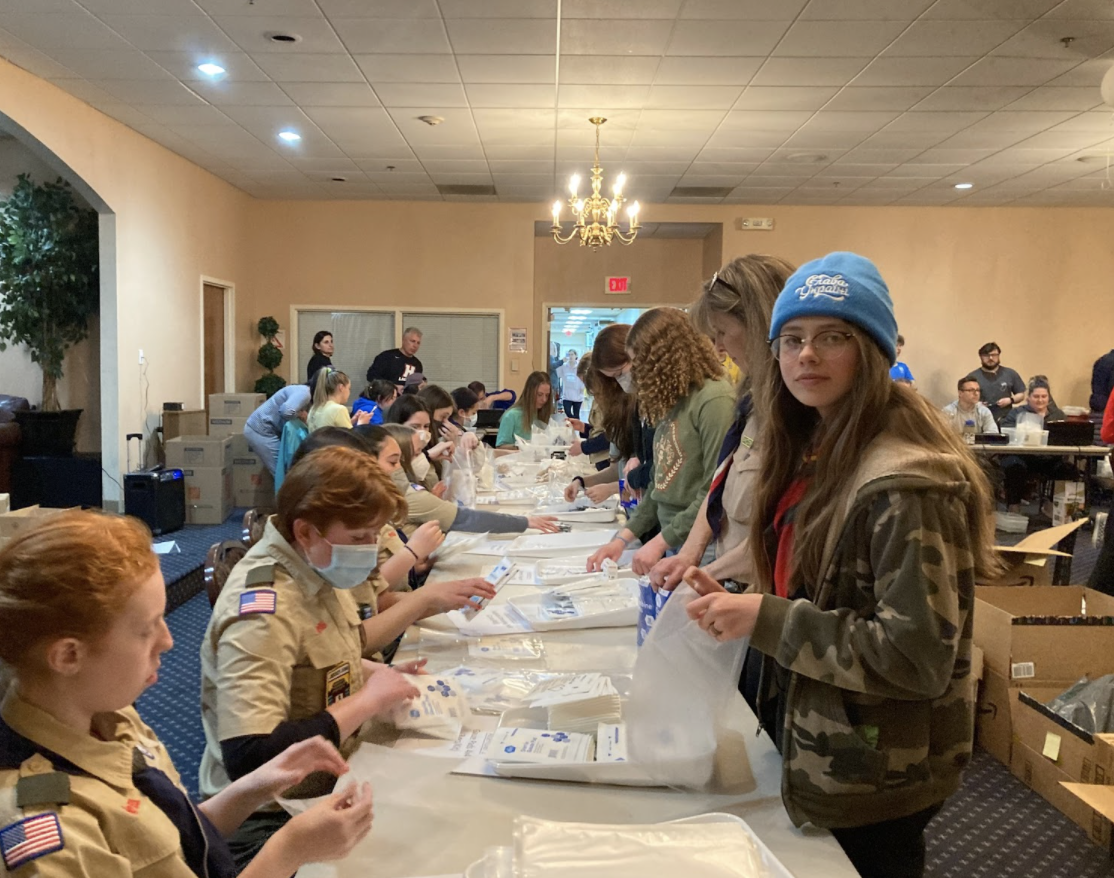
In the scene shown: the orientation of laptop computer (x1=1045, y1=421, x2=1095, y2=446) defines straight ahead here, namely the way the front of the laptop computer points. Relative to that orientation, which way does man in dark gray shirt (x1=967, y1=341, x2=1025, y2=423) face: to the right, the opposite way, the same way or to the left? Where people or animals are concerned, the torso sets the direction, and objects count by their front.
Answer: the opposite way

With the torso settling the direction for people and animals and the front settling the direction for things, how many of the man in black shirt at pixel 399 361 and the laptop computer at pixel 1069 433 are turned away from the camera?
1

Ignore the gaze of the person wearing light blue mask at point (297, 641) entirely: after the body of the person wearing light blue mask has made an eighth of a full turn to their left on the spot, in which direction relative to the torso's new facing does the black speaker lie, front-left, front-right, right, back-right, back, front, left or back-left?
left

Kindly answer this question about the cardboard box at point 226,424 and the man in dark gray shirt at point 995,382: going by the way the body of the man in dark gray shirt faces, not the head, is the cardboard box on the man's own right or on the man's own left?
on the man's own right

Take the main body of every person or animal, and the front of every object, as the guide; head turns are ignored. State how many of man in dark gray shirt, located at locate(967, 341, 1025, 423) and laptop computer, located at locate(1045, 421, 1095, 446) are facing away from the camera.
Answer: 1

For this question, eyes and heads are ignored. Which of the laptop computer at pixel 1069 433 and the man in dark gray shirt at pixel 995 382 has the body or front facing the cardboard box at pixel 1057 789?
the man in dark gray shirt

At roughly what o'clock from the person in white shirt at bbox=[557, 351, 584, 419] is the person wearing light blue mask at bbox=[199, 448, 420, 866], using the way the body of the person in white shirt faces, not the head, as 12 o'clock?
The person wearing light blue mask is roughly at 12 o'clock from the person in white shirt.

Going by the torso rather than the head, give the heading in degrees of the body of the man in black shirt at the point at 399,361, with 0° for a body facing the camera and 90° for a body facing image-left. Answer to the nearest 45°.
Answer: approximately 315°

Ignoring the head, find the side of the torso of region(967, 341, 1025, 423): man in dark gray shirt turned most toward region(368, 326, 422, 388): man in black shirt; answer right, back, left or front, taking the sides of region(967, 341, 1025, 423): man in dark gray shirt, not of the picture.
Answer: right

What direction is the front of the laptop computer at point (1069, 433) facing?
away from the camera

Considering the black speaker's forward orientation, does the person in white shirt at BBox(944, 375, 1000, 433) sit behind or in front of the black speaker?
in front

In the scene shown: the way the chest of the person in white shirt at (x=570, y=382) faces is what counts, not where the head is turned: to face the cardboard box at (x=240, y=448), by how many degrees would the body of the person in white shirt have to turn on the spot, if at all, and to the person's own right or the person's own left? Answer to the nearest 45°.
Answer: approximately 45° to the person's own right
